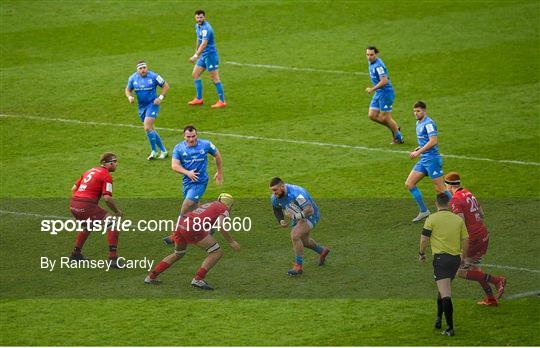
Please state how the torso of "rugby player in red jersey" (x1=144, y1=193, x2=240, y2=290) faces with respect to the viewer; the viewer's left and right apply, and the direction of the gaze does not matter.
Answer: facing to the right of the viewer

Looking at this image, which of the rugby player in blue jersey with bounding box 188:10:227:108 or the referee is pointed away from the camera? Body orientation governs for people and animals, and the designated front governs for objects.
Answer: the referee

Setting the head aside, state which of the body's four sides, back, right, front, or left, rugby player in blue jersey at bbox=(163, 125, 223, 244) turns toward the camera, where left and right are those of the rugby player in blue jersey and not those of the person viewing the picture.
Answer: front

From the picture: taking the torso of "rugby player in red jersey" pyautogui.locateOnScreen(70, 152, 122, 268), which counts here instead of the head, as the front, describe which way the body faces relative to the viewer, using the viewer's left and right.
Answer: facing away from the viewer and to the right of the viewer

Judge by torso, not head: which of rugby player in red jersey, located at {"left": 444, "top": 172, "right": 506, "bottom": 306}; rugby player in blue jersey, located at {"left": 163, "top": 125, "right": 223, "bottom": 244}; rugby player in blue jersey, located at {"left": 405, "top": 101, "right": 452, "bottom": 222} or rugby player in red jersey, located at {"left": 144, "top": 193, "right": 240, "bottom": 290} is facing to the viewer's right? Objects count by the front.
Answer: rugby player in red jersey, located at {"left": 144, "top": 193, "right": 240, "bottom": 290}

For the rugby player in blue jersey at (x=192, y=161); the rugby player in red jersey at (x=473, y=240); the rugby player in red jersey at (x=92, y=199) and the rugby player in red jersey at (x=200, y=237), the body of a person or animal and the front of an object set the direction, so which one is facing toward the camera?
the rugby player in blue jersey

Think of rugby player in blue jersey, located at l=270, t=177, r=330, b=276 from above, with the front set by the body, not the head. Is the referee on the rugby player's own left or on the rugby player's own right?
on the rugby player's own left

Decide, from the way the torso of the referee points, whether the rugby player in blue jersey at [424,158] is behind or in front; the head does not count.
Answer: in front

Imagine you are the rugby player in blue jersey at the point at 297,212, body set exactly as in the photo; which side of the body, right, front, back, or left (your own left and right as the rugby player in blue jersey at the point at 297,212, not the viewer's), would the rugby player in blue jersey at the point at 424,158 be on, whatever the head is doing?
back

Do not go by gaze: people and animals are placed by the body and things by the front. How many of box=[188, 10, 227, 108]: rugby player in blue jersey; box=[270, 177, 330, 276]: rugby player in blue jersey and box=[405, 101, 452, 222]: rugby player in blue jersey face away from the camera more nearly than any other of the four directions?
0

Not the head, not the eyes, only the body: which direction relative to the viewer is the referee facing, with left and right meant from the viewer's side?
facing away from the viewer

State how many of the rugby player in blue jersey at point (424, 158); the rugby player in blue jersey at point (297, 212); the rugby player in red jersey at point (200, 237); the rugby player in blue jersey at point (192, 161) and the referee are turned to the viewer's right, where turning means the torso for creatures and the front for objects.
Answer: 1

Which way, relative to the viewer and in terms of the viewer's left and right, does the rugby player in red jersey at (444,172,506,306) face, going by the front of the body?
facing away from the viewer and to the left of the viewer

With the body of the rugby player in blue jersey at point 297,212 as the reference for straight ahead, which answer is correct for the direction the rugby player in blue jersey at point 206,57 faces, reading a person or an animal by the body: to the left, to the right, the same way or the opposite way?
the same way

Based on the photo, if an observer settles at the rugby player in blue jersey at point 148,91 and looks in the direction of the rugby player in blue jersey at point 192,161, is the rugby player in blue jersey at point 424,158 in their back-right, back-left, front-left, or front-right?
front-left

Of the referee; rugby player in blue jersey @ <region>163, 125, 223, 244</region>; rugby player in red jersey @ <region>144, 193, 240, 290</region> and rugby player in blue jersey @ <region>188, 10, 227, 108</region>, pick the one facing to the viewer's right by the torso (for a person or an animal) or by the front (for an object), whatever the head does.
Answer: the rugby player in red jersey
